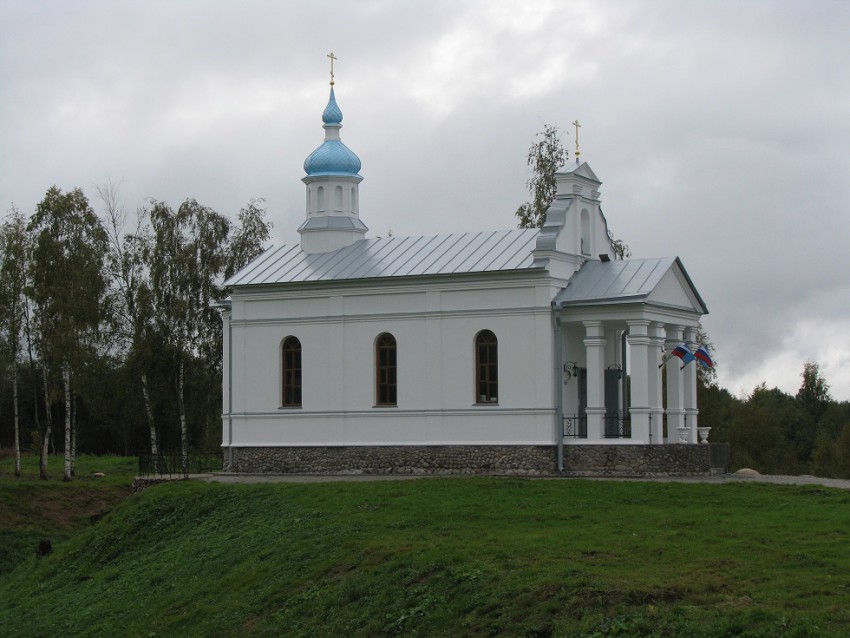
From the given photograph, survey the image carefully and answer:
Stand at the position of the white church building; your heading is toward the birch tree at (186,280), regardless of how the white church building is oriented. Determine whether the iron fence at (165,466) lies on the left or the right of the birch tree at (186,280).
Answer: left

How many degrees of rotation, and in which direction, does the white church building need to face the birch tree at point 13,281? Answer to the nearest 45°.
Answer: approximately 135° to its left

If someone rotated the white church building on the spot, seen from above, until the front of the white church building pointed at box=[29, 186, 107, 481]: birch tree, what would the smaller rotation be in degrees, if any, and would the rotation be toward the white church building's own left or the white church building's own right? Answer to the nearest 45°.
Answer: approximately 135° to the white church building's own left

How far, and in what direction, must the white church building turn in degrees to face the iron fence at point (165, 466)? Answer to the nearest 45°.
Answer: approximately 180°

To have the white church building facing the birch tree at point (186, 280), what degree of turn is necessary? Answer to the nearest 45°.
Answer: approximately 135° to its left

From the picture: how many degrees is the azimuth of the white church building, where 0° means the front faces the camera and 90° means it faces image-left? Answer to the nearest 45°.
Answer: approximately 270°
